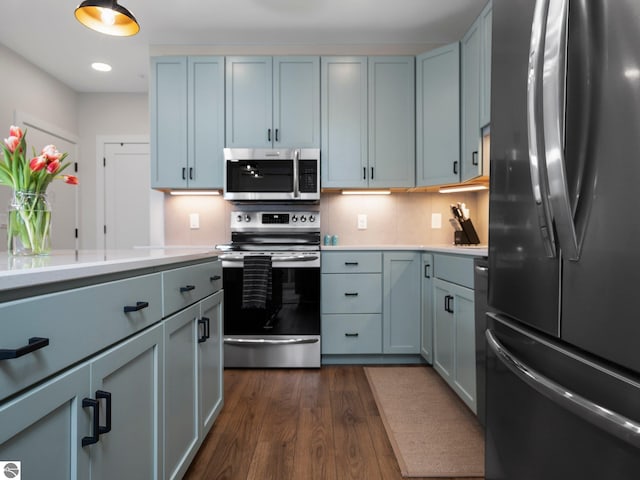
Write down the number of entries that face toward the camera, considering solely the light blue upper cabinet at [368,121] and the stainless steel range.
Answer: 2

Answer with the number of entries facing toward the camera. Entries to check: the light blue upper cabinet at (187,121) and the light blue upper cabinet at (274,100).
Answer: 2

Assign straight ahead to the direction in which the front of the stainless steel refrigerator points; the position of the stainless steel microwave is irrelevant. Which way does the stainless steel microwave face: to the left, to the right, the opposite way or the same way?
to the left

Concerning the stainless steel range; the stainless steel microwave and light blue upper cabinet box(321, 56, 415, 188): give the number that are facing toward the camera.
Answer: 3

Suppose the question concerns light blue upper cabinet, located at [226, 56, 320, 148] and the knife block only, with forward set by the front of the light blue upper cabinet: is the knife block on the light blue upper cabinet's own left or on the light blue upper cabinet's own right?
on the light blue upper cabinet's own left

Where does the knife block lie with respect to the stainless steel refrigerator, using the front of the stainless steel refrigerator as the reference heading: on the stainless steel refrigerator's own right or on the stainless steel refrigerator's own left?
on the stainless steel refrigerator's own right

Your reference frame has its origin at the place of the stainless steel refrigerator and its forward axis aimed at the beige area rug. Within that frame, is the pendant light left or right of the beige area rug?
left

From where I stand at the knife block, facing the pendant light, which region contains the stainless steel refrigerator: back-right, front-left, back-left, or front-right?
front-left

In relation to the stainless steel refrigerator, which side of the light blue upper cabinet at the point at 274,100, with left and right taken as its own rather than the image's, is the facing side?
front

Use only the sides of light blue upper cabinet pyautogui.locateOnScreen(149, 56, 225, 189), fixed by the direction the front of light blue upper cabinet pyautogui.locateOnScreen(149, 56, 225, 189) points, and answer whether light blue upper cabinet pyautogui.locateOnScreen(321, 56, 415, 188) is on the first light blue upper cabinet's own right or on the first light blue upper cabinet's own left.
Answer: on the first light blue upper cabinet's own left

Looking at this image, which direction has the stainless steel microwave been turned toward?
toward the camera

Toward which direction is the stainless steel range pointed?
toward the camera

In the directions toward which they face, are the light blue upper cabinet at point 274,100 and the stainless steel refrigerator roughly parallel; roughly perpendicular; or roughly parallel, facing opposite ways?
roughly perpendicular

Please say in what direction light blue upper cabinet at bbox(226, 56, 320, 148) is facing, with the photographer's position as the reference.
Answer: facing the viewer
